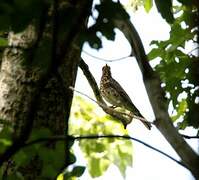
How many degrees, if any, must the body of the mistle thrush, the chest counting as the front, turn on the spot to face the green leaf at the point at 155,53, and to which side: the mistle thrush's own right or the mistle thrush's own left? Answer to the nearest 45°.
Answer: approximately 90° to the mistle thrush's own left

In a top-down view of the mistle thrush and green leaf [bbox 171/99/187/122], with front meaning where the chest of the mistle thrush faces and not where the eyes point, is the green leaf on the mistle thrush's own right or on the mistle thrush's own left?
on the mistle thrush's own left

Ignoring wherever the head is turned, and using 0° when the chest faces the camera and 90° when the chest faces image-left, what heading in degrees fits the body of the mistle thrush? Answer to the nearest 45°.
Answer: approximately 90°

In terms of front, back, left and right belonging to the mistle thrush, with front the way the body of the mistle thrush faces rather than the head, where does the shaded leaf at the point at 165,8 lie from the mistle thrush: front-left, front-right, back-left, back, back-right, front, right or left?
left

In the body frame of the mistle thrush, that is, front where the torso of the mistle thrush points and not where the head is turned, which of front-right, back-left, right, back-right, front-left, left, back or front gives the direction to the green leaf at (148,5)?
left
